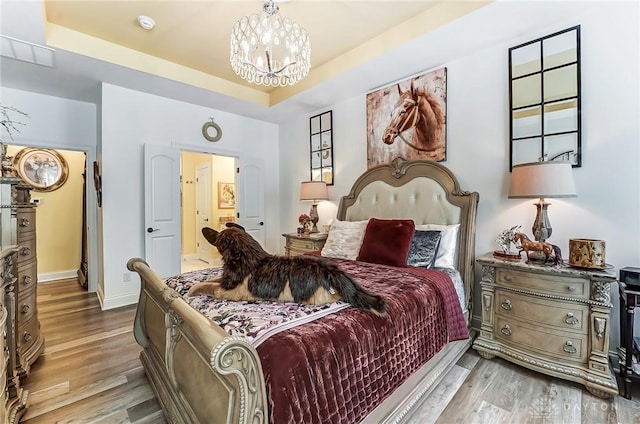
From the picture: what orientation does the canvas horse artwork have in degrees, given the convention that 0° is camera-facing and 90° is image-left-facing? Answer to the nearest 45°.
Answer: approximately 45°

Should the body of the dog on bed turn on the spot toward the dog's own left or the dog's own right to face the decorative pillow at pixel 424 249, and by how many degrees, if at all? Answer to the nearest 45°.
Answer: approximately 135° to the dog's own right

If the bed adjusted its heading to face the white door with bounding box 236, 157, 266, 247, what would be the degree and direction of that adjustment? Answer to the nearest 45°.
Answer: approximately 135° to its right

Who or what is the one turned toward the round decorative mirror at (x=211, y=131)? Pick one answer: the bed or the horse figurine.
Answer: the horse figurine

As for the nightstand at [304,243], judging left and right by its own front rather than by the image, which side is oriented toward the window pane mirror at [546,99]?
left

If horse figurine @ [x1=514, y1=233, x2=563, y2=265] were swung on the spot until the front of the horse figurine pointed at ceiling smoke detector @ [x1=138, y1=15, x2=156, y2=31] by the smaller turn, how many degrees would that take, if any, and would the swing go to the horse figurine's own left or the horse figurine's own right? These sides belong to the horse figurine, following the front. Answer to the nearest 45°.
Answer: approximately 45° to the horse figurine's own left

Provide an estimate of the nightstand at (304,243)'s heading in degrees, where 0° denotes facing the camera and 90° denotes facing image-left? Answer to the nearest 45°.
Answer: approximately 45°

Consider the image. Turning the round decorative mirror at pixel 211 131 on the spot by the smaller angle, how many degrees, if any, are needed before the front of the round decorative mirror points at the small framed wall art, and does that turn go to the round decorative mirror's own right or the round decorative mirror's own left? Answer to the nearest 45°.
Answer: approximately 180°

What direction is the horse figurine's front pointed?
to the viewer's left

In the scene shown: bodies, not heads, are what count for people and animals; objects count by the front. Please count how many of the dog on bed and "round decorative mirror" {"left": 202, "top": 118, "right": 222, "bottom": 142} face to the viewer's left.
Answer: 1

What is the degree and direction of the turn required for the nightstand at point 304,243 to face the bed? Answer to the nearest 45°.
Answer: approximately 45° to its left

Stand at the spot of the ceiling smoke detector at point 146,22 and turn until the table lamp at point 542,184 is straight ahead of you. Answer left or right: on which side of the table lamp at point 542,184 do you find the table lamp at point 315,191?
left
